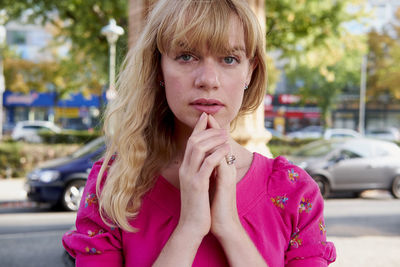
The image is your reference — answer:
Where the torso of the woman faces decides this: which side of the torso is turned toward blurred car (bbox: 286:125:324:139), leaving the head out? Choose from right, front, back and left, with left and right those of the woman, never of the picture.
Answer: back

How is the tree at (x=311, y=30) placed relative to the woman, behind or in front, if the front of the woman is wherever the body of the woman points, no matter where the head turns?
behind

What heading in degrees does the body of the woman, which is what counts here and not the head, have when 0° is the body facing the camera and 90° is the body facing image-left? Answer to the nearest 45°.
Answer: approximately 0°

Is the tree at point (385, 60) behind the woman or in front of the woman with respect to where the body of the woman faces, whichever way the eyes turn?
behind

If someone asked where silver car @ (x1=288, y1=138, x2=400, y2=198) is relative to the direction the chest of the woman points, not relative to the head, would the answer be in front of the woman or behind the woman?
behind

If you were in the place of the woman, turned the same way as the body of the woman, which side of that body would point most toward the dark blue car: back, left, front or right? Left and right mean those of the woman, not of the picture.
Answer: back
